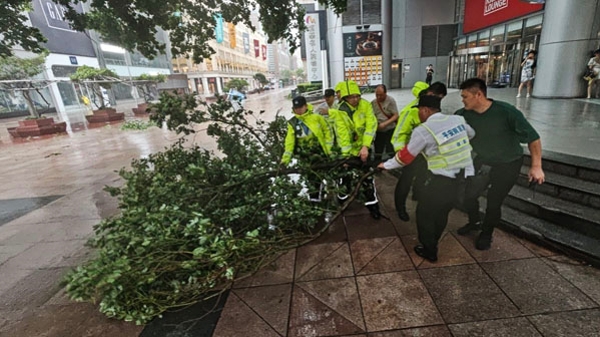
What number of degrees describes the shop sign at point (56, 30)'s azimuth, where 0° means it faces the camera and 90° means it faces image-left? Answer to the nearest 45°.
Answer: approximately 315°

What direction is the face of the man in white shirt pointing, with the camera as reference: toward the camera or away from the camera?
away from the camera

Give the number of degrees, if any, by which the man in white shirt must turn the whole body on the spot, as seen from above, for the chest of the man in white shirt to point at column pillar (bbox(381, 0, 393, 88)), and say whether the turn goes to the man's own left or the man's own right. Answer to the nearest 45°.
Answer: approximately 45° to the man's own right

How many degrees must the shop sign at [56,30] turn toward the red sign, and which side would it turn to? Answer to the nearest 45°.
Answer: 0° — it already faces it

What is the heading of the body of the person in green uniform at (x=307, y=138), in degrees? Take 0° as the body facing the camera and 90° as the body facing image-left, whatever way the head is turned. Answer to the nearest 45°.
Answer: approximately 45°

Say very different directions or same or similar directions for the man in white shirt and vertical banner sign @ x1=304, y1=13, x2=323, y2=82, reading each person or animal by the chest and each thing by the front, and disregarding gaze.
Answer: very different directions

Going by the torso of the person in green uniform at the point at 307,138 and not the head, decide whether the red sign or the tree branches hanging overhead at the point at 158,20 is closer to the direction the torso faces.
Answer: the tree branches hanging overhead

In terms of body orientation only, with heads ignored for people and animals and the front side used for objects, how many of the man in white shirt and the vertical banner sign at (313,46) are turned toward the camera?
1

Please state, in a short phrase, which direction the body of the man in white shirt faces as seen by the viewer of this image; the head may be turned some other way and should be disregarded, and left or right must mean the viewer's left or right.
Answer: facing away from the viewer and to the left of the viewer

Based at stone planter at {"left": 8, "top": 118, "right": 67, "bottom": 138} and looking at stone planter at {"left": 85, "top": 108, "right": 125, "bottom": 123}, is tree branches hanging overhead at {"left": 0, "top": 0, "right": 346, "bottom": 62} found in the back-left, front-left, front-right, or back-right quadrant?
back-right
